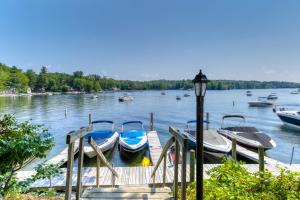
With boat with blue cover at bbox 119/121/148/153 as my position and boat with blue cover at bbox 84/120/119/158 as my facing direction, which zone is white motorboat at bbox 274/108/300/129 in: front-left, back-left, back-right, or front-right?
back-right

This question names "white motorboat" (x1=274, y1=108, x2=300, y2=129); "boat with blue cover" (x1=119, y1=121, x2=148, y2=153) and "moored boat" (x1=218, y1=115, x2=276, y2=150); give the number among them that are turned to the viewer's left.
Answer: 1

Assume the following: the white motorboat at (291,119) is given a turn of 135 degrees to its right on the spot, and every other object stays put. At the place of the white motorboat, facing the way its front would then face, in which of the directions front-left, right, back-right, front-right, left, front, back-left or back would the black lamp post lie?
back-right

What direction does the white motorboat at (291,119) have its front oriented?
to the viewer's left

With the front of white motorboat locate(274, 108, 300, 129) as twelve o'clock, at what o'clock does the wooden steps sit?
The wooden steps is roughly at 9 o'clock from the white motorboat.

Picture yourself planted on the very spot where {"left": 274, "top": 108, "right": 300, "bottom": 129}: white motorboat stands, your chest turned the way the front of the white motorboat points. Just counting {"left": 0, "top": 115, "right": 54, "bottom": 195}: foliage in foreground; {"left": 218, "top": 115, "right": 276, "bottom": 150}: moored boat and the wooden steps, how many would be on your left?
3

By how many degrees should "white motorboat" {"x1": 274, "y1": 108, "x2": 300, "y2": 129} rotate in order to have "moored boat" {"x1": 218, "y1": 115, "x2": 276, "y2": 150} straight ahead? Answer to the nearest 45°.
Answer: approximately 90° to its left

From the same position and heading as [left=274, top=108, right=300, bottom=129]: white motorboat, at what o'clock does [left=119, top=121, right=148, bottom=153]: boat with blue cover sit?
The boat with blue cover is roughly at 10 o'clock from the white motorboat.
